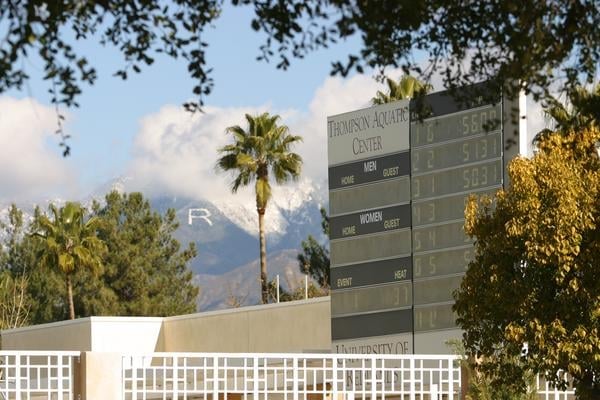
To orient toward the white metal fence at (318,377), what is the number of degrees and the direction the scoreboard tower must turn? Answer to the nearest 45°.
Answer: approximately 45° to its left

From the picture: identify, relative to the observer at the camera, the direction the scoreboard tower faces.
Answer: facing the viewer and to the left of the viewer
